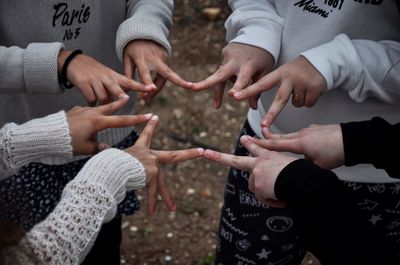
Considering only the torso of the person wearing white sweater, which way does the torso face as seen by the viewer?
to the viewer's right

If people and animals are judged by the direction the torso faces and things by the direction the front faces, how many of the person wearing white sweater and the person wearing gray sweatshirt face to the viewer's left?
0

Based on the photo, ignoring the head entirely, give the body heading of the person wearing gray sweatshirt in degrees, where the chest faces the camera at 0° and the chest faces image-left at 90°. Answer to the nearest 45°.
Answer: approximately 315°
